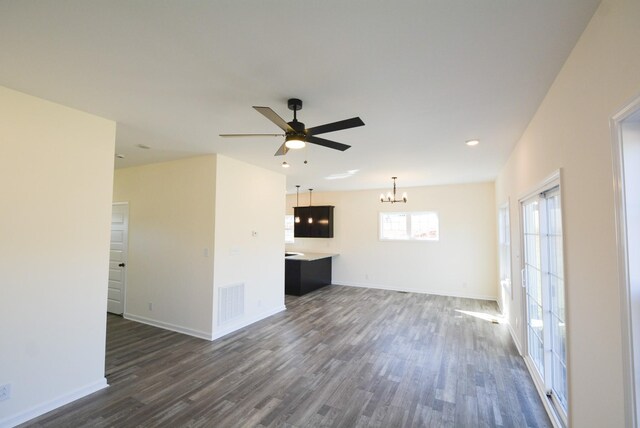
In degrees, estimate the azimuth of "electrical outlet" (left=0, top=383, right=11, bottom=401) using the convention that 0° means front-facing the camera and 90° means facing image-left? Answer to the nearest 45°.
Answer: approximately 315°

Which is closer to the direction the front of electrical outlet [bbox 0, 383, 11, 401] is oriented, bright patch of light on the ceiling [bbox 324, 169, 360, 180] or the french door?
the french door

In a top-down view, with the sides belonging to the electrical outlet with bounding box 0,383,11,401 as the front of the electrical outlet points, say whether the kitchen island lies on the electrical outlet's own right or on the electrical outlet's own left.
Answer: on the electrical outlet's own left

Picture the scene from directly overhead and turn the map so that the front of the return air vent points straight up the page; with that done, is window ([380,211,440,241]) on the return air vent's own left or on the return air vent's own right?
on the return air vent's own left

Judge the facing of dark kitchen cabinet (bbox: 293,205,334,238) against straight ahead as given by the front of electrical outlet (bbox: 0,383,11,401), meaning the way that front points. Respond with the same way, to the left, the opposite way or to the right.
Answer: to the right

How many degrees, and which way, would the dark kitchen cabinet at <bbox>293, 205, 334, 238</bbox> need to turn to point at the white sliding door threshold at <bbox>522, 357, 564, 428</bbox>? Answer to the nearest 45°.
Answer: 0° — it already faces it

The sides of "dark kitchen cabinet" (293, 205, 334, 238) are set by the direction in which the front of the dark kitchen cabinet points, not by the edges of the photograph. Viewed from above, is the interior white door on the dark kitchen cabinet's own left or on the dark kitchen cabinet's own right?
on the dark kitchen cabinet's own right

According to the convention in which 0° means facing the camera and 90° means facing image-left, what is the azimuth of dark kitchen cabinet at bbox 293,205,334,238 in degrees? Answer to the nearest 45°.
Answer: approximately 0°

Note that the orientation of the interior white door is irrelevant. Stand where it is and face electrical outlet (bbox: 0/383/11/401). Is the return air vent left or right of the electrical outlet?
left

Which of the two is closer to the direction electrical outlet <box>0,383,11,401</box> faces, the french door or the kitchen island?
the french door

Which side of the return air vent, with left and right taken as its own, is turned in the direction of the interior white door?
back

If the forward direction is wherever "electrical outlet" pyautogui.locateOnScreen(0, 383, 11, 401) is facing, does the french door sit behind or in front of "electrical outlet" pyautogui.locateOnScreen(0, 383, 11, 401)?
in front
